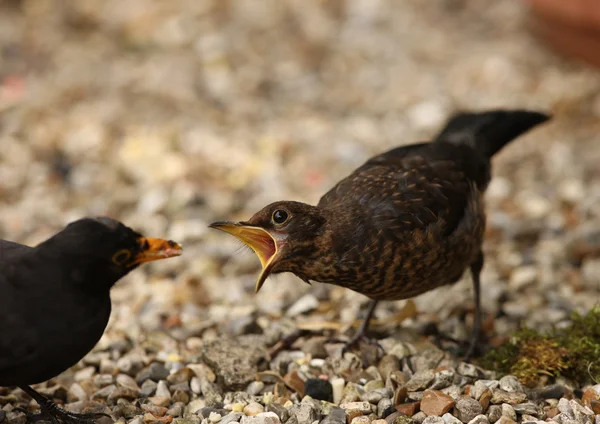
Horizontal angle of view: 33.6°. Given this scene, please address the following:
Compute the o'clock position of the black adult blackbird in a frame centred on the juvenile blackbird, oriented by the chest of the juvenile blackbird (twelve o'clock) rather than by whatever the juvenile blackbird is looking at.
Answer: The black adult blackbird is roughly at 11 o'clock from the juvenile blackbird.

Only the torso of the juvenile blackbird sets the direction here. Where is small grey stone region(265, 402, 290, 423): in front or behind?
in front

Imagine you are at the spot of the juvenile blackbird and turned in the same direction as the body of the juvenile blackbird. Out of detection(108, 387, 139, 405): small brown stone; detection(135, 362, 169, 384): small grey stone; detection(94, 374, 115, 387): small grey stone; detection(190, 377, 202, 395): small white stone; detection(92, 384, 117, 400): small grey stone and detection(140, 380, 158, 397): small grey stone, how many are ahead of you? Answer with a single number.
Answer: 6

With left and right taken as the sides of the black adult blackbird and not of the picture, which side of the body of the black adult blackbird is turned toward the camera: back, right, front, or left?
right

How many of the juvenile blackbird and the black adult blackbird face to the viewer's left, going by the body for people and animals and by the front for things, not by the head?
1

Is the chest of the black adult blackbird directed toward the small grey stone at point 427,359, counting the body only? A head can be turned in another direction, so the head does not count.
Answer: yes

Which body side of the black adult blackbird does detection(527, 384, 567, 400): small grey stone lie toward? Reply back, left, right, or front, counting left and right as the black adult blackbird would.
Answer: front

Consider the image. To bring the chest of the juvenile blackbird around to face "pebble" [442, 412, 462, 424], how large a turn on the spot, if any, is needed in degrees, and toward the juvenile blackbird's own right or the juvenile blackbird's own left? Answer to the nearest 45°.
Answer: approximately 90° to the juvenile blackbird's own left

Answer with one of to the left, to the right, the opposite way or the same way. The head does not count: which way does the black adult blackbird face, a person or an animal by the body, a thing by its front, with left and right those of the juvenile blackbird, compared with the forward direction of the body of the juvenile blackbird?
the opposite way

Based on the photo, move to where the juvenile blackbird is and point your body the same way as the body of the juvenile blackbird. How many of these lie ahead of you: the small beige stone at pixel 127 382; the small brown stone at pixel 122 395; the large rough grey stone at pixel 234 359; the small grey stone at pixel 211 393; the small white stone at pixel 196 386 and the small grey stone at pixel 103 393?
6

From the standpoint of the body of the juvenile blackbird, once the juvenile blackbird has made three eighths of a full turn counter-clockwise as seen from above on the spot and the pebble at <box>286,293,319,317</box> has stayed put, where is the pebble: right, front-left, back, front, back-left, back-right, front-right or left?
back

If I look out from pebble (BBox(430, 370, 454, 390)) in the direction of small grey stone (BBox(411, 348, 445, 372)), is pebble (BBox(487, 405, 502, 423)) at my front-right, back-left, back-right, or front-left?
back-right

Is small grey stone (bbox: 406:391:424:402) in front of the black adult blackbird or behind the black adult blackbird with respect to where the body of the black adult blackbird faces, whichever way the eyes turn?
in front

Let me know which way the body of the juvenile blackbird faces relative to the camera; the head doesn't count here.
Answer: to the viewer's left
